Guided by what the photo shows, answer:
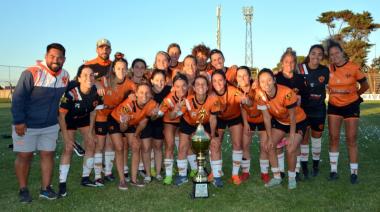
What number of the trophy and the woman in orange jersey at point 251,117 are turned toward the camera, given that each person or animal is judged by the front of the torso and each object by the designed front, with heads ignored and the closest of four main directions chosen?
2

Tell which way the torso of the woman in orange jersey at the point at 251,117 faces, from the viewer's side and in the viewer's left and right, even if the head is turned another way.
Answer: facing the viewer

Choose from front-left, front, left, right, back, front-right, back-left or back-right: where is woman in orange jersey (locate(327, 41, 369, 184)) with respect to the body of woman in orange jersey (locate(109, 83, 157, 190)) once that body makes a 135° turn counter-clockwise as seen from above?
right

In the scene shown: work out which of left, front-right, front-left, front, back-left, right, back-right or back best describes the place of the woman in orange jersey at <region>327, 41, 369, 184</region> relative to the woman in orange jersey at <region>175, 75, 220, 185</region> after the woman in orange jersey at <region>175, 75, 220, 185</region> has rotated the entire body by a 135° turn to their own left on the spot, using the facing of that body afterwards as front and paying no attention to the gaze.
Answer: front-right

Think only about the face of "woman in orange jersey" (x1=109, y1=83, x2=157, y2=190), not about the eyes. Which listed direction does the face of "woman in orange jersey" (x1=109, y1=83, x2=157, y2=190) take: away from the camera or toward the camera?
toward the camera

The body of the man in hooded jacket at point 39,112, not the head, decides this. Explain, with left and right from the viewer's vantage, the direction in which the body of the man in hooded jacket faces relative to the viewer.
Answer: facing the viewer and to the right of the viewer

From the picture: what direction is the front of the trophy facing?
toward the camera

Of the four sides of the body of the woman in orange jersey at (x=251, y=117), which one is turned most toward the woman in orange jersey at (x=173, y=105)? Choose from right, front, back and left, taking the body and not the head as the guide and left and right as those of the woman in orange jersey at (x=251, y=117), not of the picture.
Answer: right

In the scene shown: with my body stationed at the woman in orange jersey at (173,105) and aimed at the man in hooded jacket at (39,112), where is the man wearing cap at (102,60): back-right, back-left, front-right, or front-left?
front-right

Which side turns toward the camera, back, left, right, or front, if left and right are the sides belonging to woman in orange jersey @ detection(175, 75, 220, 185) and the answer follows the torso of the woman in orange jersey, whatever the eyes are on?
front

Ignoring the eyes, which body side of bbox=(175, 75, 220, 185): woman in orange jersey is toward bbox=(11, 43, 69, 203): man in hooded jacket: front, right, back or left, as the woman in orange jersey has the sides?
right

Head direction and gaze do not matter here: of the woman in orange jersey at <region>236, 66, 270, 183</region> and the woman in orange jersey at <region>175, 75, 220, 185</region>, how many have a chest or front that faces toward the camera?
2

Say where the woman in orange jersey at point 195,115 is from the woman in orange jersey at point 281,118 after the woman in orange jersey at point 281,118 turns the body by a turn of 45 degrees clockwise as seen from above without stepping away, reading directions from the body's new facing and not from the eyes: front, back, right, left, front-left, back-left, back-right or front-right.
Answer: front

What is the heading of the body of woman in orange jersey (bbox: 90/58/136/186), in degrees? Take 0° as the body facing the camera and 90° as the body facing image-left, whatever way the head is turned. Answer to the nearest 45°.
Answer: approximately 0°

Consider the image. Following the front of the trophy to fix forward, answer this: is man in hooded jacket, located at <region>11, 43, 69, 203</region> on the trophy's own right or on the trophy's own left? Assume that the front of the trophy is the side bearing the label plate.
on the trophy's own right
